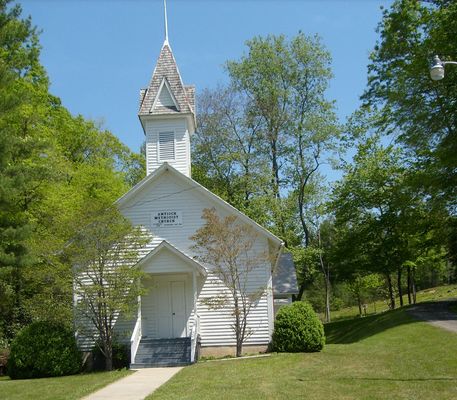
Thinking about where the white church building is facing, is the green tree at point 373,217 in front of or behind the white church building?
behind

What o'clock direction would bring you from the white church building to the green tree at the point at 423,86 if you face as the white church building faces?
The green tree is roughly at 9 o'clock from the white church building.

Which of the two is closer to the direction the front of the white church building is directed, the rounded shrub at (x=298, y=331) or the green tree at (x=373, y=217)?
the rounded shrub

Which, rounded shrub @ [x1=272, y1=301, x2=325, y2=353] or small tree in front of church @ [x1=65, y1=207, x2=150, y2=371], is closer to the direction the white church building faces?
the small tree in front of church

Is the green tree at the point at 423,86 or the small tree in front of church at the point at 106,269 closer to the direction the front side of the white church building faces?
the small tree in front of church

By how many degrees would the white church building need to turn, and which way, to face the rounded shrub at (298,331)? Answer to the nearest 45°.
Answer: approximately 90° to its left

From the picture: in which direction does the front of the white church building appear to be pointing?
toward the camera

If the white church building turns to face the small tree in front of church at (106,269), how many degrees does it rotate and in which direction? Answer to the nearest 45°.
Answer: approximately 45° to its right

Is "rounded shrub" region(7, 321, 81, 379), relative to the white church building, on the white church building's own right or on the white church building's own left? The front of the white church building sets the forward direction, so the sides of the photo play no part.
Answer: on the white church building's own right
